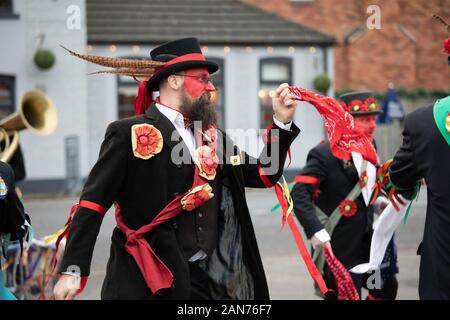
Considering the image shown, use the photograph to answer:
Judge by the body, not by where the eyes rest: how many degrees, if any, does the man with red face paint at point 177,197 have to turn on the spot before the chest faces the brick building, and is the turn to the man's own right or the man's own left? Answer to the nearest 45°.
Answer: approximately 135° to the man's own left

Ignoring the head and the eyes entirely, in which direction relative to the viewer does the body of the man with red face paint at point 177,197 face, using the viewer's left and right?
facing the viewer and to the right of the viewer

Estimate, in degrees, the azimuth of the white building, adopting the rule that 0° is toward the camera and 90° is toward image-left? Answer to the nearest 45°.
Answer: approximately 0°

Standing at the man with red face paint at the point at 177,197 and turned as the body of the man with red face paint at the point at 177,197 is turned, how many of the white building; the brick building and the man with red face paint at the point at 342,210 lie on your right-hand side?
0

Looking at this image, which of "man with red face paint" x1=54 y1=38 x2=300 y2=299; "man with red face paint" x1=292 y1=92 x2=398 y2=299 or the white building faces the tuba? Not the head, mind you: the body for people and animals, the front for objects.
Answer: the white building

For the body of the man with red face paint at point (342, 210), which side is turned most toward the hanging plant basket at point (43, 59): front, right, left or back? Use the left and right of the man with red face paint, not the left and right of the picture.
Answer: back

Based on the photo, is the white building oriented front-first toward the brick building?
no

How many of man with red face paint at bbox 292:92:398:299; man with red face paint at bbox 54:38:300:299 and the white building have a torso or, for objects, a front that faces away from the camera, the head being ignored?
0

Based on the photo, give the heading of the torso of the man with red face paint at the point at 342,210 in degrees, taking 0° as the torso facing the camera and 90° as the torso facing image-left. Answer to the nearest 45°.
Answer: approximately 315°

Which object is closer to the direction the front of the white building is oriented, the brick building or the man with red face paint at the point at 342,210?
the man with red face paint

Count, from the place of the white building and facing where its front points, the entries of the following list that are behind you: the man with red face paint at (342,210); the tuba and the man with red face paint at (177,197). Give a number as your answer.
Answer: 0

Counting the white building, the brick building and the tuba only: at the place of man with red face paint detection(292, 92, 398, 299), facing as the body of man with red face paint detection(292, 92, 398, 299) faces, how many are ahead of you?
0

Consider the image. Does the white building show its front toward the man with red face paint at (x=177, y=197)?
yes

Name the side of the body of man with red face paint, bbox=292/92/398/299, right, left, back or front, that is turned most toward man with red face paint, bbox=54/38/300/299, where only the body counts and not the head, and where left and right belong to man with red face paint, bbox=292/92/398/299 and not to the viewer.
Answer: right

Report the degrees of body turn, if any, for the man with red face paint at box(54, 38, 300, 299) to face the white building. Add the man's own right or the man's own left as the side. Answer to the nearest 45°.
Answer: approximately 135° to the man's own left

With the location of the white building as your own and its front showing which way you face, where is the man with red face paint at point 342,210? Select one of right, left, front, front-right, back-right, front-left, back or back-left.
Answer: front

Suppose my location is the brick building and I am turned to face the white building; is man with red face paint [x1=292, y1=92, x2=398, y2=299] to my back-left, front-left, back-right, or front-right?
front-left
